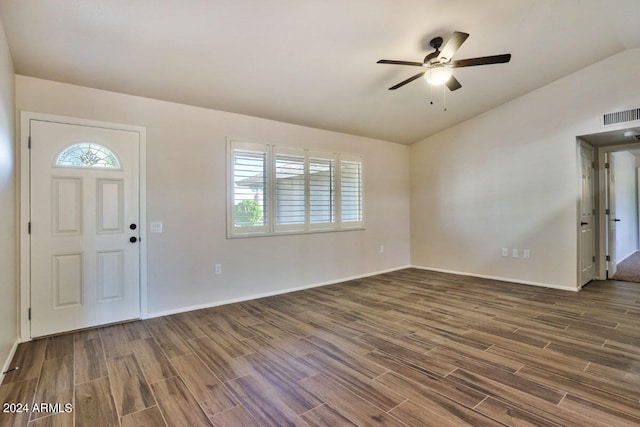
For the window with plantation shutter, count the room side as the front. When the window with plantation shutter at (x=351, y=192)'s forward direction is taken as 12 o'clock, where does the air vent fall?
The air vent is roughly at 11 o'clock from the window with plantation shutter.

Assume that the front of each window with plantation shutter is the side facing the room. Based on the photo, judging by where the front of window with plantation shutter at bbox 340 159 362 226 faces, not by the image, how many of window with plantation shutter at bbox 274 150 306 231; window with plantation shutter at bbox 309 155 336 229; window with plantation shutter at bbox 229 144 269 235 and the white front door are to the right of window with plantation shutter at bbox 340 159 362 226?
4

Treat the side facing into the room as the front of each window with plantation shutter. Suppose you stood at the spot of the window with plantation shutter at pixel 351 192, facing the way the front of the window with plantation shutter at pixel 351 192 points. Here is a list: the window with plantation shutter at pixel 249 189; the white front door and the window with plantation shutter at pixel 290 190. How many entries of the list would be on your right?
3

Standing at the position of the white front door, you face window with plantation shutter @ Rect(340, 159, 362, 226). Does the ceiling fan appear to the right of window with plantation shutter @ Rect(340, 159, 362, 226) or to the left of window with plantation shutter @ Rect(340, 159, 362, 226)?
right

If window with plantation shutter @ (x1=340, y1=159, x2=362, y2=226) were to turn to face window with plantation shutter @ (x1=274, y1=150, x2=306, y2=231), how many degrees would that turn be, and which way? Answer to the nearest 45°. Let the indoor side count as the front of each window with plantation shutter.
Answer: approximately 90° to its right

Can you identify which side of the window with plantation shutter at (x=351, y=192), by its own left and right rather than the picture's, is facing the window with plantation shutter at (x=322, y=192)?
right

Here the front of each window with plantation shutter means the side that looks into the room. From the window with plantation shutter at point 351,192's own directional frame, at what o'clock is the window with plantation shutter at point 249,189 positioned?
the window with plantation shutter at point 249,189 is roughly at 3 o'clock from the window with plantation shutter at point 351,192.

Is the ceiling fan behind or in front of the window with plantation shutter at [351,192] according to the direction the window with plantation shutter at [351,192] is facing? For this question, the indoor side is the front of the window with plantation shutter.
in front

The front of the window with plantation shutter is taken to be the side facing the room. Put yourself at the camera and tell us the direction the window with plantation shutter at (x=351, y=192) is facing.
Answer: facing the viewer and to the right of the viewer

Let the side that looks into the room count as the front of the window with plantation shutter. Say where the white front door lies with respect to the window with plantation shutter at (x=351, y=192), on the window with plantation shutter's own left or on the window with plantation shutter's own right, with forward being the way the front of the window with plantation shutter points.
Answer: on the window with plantation shutter's own right

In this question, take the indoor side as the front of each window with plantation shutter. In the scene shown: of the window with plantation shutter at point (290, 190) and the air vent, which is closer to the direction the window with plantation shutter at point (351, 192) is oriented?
the air vent

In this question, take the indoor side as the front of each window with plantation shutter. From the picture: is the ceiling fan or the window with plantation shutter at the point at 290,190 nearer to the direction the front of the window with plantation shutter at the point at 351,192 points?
the ceiling fan
